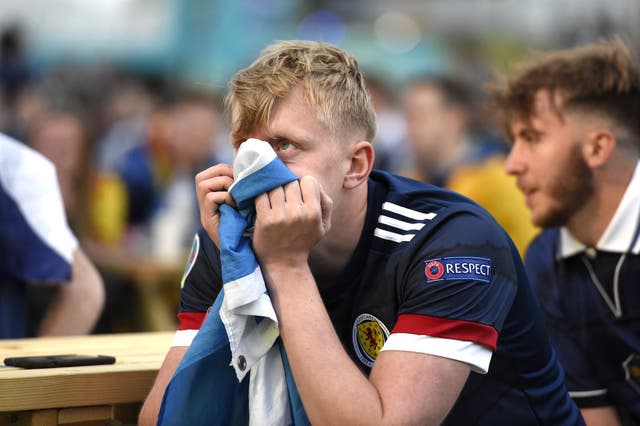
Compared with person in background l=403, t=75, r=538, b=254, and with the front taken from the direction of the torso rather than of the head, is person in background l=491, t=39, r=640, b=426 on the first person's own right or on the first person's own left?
on the first person's own left

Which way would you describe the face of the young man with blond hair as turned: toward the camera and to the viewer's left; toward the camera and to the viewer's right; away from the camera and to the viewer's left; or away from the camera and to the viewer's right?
toward the camera and to the viewer's left

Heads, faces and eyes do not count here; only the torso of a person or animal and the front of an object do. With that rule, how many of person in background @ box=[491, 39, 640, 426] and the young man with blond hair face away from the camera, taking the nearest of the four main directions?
0

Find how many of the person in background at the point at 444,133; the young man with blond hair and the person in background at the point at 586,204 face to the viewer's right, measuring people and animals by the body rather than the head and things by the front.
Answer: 0

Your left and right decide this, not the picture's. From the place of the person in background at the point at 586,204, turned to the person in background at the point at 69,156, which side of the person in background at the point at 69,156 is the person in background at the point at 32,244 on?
left

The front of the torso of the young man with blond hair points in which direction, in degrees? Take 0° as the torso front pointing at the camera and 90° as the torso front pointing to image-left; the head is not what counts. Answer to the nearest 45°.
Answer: approximately 45°

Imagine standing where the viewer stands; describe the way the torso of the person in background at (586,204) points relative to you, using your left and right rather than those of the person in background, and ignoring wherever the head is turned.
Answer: facing the viewer and to the left of the viewer

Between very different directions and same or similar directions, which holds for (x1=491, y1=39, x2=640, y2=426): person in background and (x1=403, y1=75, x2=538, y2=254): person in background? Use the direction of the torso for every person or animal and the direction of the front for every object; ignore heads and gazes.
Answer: same or similar directions

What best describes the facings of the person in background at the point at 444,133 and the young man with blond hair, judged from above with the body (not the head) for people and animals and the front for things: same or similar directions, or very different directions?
same or similar directions

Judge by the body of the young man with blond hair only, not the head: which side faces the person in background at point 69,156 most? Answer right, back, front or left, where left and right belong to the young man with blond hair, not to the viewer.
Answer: right

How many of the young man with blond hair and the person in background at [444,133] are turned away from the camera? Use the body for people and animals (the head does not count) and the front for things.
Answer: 0

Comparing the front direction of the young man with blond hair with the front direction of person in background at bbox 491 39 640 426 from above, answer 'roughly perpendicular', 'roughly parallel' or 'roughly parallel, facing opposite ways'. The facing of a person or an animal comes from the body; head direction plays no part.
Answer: roughly parallel
